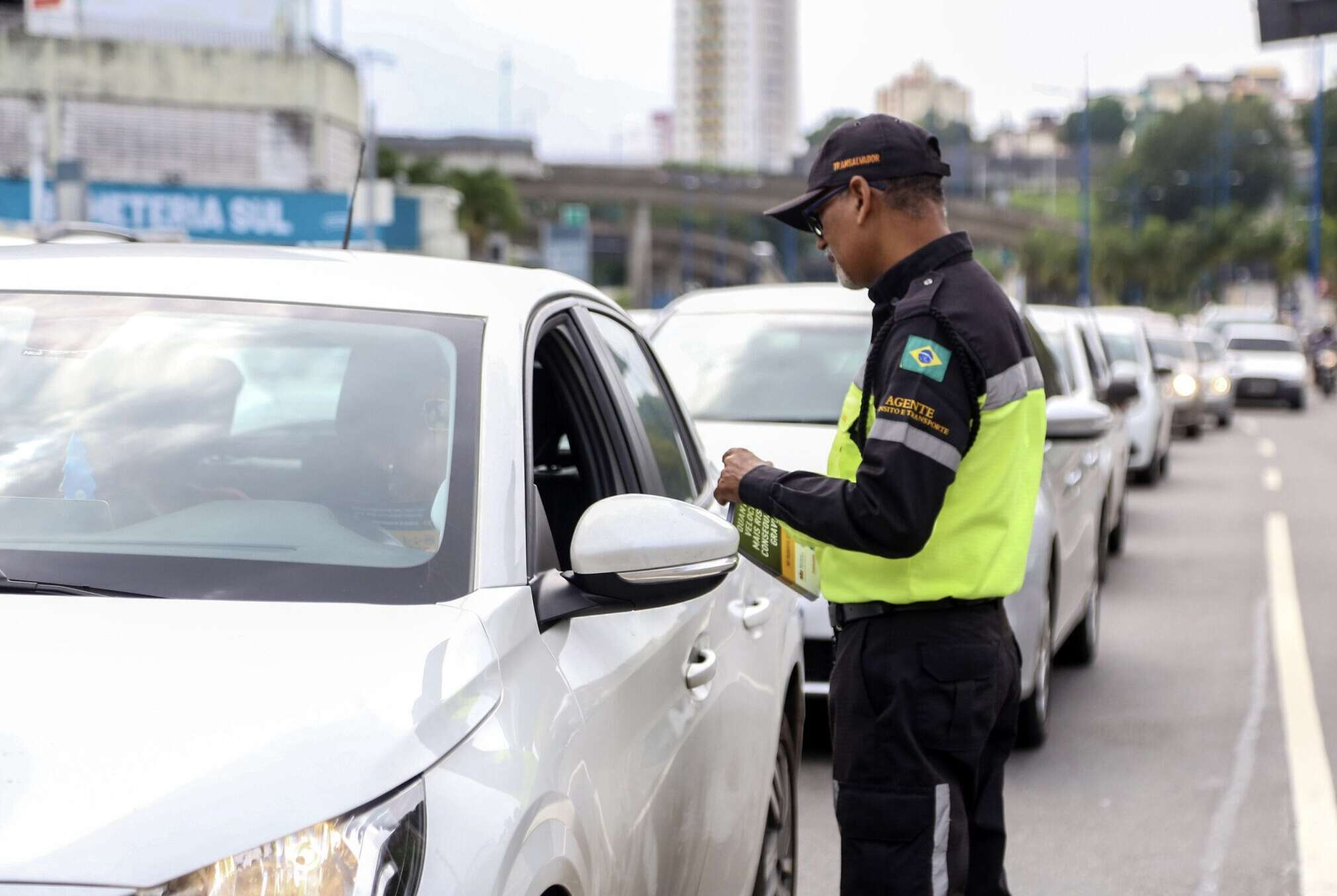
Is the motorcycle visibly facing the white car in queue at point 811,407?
yes

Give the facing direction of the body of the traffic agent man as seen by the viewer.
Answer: to the viewer's left

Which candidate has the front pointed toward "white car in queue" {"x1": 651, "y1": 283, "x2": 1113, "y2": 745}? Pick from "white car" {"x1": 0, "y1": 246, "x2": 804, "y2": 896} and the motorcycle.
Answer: the motorcycle

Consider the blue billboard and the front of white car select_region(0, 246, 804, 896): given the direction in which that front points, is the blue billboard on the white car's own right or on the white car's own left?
on the white car's own right

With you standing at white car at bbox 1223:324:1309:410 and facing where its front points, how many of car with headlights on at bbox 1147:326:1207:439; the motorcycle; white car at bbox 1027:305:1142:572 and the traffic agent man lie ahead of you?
3

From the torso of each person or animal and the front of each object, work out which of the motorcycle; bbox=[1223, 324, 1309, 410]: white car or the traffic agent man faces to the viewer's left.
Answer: the traffic agent man

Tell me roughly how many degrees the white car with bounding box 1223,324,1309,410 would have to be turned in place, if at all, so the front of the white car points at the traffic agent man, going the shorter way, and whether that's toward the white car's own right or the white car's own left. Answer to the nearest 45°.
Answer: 0° — it already faces them
